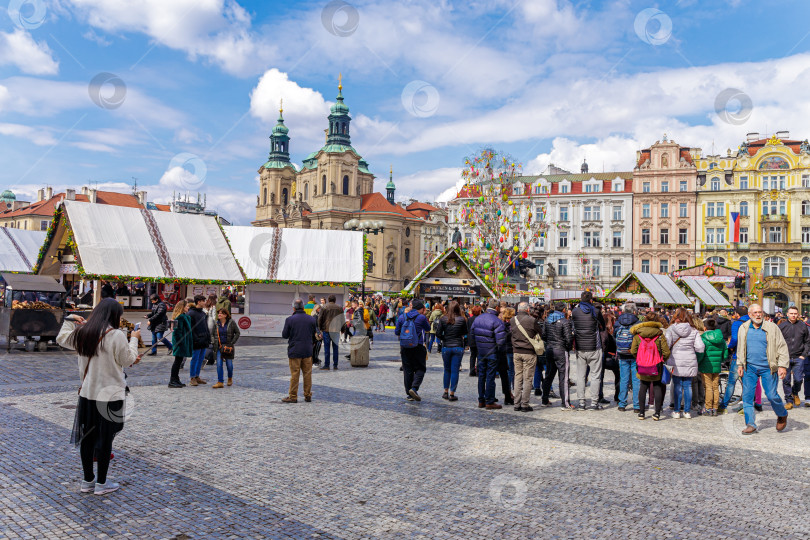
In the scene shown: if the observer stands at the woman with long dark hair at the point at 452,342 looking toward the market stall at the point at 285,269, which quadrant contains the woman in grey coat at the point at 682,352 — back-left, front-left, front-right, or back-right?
back-right

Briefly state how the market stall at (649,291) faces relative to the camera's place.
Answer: facing the viewer and to the left of the viewer

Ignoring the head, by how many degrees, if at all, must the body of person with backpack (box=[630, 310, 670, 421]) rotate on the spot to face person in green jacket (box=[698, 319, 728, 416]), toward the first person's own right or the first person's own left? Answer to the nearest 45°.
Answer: approximately 45° to the first person's own right

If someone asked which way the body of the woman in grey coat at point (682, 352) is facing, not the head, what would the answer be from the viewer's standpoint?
away from the camera

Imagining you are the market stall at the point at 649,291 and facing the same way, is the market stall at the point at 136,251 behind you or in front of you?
in front

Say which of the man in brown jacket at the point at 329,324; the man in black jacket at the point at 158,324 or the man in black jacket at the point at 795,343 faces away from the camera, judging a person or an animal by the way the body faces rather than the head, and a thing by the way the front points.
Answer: the man in brown jacket

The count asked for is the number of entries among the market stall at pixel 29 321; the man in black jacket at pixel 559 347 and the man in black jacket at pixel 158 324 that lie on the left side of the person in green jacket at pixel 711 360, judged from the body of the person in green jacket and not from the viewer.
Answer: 3

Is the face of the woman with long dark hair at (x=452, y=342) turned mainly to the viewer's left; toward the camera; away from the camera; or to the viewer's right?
away from the camera

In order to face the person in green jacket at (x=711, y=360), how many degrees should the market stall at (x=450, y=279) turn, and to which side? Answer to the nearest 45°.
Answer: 0° — it already faces them

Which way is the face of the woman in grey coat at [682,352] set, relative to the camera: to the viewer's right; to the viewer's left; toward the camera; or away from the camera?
away from the camera

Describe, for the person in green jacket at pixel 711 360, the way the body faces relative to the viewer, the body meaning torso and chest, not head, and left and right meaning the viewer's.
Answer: facing away from the viewer

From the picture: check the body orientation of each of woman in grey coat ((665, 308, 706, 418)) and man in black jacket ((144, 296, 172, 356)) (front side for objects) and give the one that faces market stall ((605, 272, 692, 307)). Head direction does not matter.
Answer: the woman in grey coat

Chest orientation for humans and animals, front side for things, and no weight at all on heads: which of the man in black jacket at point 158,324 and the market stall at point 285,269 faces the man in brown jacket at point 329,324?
the market stall

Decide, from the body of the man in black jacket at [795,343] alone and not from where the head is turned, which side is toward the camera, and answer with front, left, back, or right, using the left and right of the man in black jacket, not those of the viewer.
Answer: front

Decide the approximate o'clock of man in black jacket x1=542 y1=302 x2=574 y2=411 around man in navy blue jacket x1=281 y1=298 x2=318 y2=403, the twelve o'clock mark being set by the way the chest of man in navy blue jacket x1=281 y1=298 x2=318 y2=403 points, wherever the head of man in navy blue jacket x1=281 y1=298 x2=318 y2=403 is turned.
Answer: man in black jacket x1=542 y1=302 x2=574 y2=411 is roughly at 3 o'clock from man in navy blue jacket x1=281 y1=298 x2=318 y2=403.
